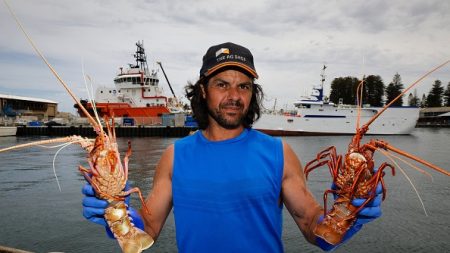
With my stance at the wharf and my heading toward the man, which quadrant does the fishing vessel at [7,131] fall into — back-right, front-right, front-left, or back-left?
back-right

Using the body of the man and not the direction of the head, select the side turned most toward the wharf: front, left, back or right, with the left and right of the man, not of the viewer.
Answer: back

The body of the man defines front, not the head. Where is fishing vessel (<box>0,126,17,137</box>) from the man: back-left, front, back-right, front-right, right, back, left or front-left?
back-right

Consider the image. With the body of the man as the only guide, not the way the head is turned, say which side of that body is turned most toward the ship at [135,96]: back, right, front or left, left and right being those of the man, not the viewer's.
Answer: back

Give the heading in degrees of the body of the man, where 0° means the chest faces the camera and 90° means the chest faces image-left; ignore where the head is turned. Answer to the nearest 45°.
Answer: approximately 0°
